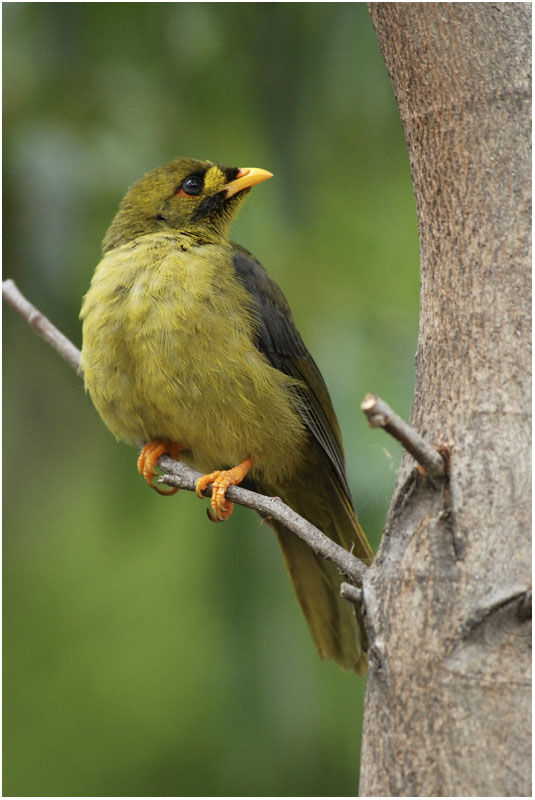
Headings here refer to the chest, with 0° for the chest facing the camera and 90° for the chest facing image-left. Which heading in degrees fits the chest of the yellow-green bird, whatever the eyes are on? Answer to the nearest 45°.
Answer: approximately 45°
